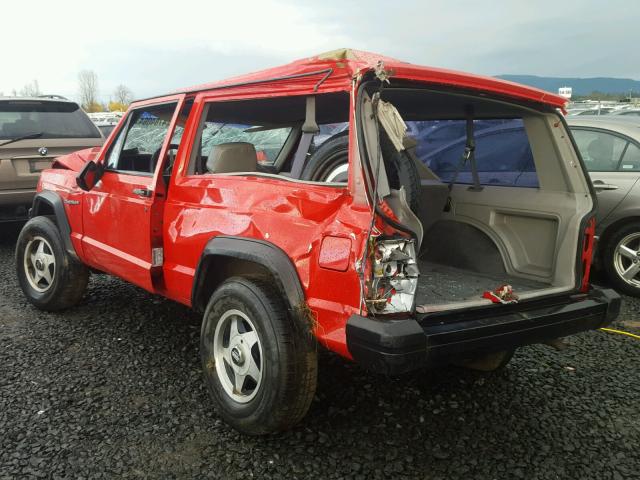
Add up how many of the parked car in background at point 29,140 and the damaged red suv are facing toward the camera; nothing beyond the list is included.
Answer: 0

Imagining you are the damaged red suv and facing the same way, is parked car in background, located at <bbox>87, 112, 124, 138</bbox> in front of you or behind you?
in front

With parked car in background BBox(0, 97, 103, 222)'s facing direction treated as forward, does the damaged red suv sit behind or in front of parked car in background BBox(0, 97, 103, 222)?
behind

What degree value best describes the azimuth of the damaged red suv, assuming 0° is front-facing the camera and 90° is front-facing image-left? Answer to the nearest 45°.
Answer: approximately 135°

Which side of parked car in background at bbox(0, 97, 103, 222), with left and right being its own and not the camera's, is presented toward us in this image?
back

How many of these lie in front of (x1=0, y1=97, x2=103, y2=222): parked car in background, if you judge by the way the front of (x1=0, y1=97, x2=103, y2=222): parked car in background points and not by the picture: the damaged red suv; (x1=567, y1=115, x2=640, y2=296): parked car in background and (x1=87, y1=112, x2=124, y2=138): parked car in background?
1

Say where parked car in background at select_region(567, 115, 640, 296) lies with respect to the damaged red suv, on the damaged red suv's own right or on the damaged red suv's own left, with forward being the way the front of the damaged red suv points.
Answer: on the damaged red suv's own right

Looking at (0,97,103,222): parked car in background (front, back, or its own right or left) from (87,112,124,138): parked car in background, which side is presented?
front

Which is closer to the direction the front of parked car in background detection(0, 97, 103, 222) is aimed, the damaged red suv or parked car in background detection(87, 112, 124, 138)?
the parked car in background

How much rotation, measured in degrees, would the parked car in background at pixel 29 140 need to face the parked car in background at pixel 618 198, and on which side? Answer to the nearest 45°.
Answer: approximately 135° to its right
